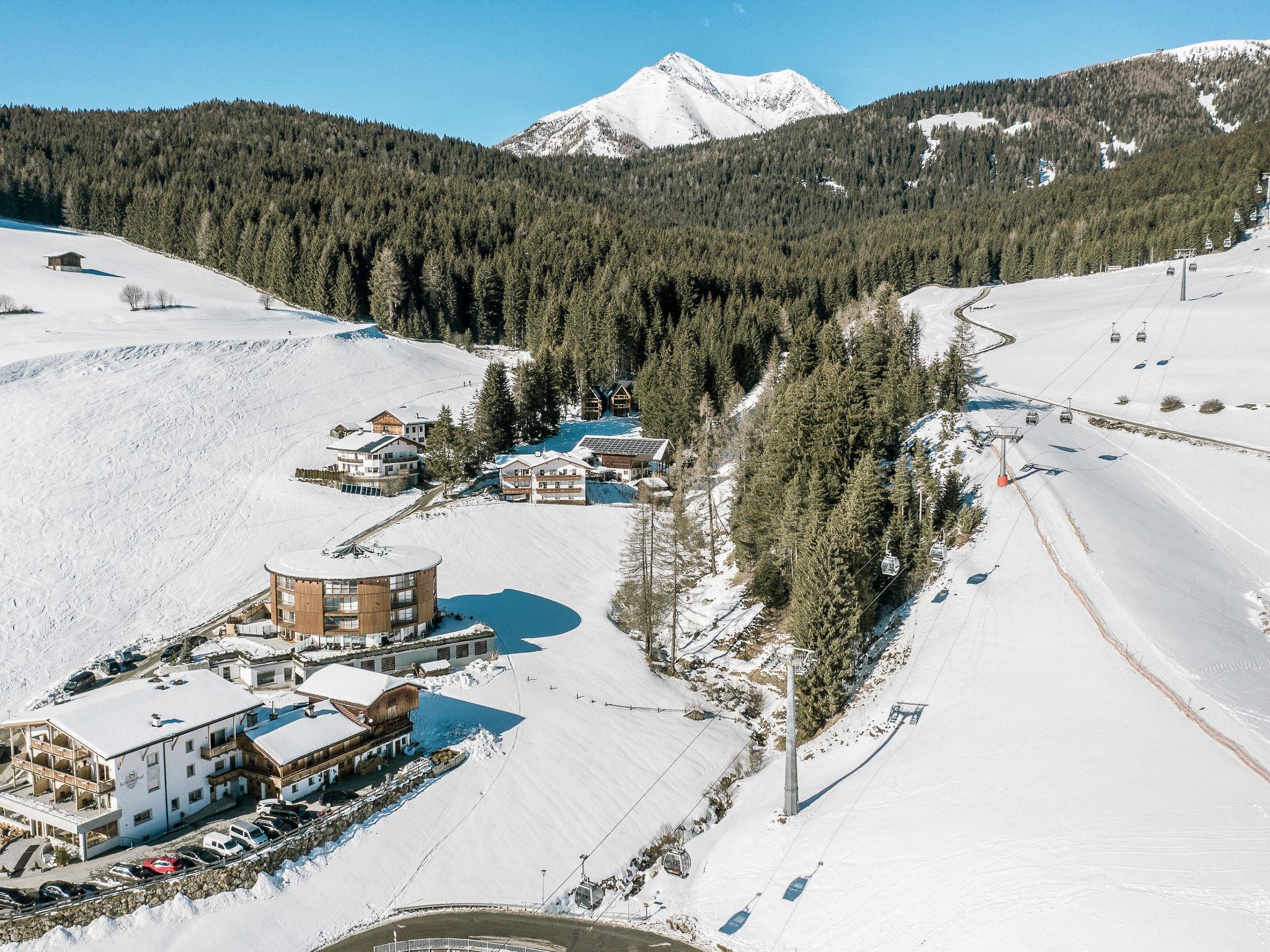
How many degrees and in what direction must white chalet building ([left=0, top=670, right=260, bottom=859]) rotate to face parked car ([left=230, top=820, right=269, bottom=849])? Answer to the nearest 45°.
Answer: approximately 90° to its left

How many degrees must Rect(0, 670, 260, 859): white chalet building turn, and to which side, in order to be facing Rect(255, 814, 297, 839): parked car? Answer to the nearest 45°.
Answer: approximately 90° to its left

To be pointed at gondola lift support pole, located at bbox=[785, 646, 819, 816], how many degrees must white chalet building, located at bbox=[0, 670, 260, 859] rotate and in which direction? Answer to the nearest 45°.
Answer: approximately 90° to its left

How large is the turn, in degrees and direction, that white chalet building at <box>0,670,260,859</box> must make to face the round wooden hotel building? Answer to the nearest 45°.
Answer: approximately 180°

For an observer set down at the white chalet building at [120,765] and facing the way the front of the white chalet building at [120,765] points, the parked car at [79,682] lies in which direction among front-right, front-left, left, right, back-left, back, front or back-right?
back-right
